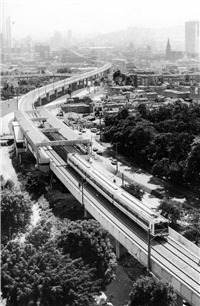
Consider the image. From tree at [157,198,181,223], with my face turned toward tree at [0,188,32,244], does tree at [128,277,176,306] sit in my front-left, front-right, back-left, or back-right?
front-left

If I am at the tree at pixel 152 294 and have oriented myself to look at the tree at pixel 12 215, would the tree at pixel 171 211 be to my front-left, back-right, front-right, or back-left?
front-right

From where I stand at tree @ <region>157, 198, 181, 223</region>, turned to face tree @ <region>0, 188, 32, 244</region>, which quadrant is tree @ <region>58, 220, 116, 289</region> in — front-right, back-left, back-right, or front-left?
front-left
